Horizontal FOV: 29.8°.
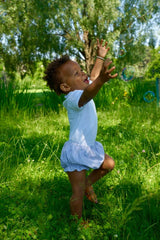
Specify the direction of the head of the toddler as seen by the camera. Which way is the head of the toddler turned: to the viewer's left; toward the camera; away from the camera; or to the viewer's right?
to the viewer's right

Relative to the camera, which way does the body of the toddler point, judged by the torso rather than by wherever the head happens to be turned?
to the viewer's right

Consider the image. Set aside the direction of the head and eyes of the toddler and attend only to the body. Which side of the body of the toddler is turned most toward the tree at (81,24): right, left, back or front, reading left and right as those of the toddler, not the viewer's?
left
